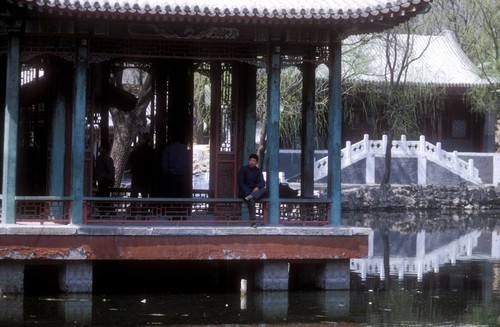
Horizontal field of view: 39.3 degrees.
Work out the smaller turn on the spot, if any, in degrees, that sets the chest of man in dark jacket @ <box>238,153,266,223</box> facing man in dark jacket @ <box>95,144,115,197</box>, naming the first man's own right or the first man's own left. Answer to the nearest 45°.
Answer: approximately 135° to the first man's own right

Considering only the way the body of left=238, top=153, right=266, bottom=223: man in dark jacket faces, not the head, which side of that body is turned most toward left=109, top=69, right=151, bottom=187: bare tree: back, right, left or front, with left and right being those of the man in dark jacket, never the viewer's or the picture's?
back

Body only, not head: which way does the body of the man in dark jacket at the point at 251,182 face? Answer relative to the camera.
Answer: toward the camera

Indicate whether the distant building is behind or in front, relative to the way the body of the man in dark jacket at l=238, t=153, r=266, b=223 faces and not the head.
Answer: behind
